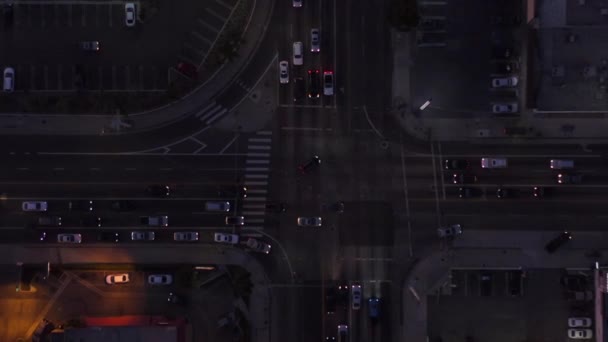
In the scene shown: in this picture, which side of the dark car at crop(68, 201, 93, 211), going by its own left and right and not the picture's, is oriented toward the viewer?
right

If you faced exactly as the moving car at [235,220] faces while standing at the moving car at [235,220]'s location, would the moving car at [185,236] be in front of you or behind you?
behind

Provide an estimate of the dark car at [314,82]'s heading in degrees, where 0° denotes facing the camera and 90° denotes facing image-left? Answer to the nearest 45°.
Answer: approximately 0°

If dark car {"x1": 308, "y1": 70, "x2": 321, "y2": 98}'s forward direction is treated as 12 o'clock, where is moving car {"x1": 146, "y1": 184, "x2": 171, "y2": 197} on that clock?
The moving car is roughly at 3 o'clock from the dark car.

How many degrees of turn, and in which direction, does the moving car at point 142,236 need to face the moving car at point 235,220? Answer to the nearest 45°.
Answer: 0° — it already faces it

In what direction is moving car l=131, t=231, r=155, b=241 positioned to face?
to the viewer's right

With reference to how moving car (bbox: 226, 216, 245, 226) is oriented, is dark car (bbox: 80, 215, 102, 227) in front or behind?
behind

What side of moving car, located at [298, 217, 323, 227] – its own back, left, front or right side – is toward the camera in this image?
right

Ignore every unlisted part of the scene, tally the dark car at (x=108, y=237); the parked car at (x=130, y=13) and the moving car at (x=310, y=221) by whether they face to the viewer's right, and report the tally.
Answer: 2

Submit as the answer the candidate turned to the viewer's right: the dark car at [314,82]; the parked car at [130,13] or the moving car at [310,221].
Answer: the moving car

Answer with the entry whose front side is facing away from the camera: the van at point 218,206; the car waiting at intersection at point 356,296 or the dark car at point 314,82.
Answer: the car waiting at intersection

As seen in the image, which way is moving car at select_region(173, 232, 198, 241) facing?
to the viewer's right
